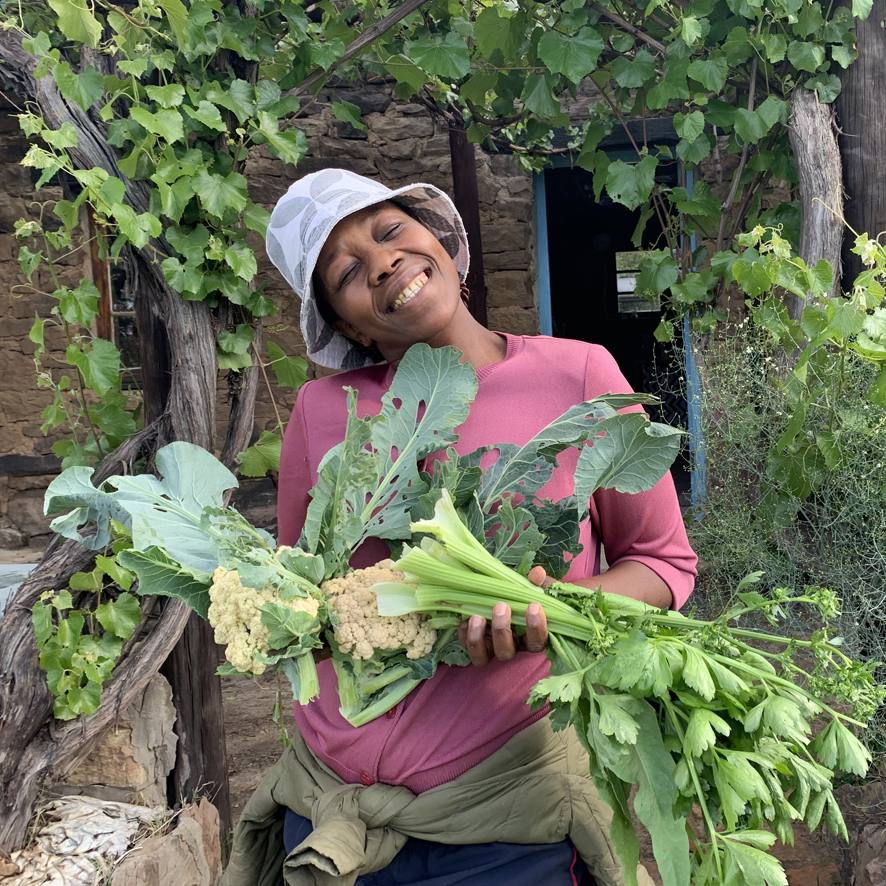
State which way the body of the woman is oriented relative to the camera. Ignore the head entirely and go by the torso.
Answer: toward the camera

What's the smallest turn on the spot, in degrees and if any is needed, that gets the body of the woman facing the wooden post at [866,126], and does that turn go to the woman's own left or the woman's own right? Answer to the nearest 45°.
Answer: approximately 135° to the woman's own left

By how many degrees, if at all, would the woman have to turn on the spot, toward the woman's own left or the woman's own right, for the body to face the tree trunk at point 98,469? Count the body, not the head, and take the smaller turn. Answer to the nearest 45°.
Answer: approximately 135° to the woman's own right

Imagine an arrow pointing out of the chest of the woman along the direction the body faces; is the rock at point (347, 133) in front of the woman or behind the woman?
behind

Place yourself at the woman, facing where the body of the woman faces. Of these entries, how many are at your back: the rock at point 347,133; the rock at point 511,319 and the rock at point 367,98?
3

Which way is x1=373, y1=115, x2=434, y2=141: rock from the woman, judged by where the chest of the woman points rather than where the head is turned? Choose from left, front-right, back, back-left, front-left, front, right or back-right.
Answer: back

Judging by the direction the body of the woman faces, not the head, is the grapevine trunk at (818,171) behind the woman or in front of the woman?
behind

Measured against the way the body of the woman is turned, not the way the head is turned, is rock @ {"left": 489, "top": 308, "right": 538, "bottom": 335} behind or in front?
behind

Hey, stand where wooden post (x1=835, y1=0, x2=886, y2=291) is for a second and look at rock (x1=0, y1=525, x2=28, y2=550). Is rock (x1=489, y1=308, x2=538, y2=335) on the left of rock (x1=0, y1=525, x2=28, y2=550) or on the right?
right

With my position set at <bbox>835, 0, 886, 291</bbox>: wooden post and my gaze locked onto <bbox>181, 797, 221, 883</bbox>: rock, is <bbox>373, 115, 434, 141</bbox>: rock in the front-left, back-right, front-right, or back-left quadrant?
front-right

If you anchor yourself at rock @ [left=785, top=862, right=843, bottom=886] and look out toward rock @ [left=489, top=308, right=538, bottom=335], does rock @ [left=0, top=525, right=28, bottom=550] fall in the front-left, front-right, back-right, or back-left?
front-left

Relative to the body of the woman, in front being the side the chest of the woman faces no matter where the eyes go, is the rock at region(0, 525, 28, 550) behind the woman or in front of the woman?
behind

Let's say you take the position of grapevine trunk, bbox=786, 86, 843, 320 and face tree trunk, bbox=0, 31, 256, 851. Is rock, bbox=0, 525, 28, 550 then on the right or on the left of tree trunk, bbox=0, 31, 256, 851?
right

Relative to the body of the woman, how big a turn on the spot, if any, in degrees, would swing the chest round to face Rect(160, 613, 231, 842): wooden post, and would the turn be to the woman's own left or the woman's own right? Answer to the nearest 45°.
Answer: approximately 135° to the woman's own right
